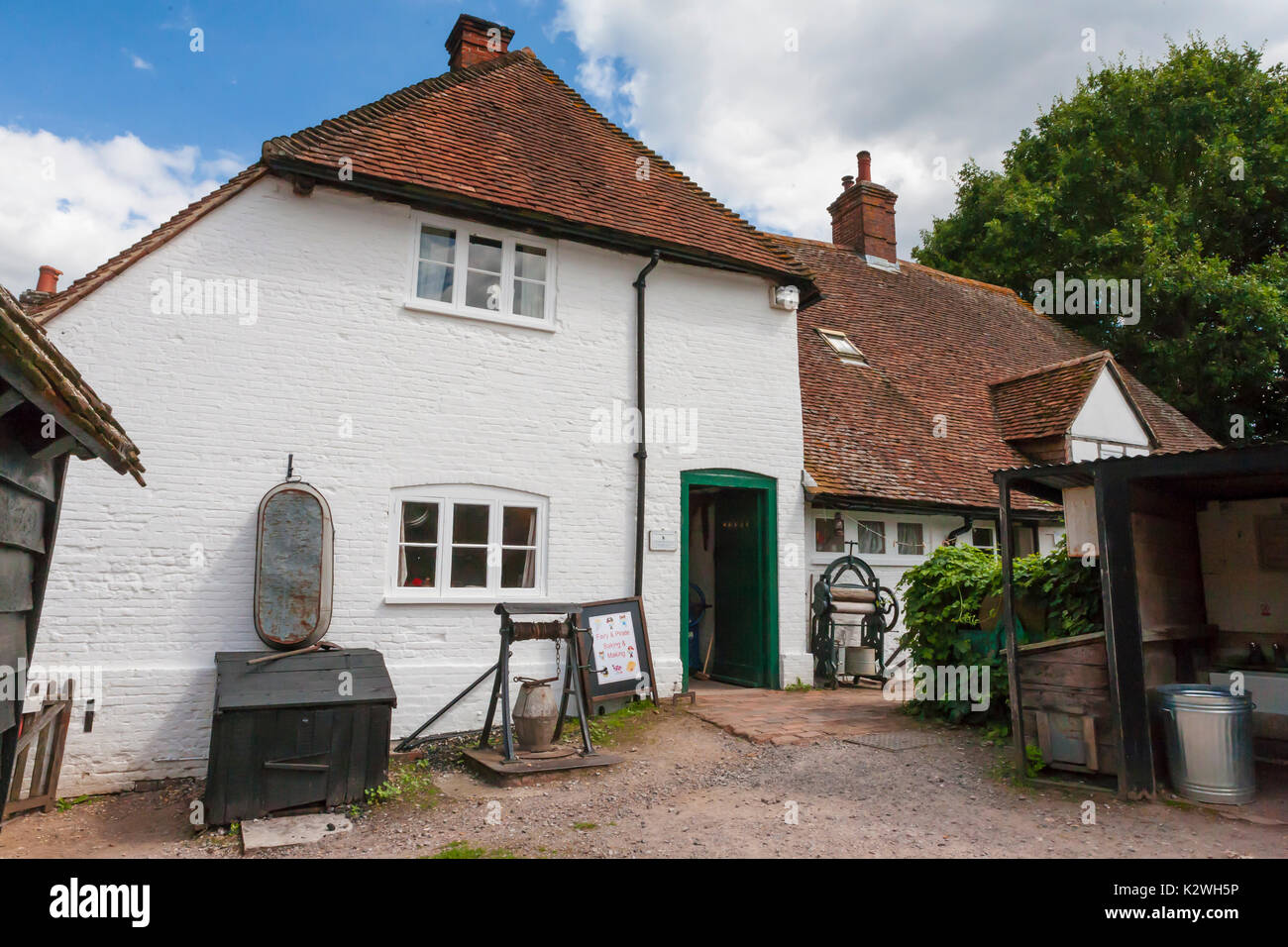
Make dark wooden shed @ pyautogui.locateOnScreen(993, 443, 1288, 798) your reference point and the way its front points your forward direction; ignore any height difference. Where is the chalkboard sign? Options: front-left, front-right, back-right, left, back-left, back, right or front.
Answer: front-right

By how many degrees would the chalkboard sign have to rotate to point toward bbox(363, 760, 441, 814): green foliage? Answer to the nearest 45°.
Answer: approximately 45° to its right

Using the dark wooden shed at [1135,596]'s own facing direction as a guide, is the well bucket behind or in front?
in front

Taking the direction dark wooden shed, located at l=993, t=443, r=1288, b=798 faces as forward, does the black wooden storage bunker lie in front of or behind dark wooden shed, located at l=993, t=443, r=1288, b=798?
in front

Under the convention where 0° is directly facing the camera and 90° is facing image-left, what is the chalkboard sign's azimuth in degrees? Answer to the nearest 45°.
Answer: approximately 0°

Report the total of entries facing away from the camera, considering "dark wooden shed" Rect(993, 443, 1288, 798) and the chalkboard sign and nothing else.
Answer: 0

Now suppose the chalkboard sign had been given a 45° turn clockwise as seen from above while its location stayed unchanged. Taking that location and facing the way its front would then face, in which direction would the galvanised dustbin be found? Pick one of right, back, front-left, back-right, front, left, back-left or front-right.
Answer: left

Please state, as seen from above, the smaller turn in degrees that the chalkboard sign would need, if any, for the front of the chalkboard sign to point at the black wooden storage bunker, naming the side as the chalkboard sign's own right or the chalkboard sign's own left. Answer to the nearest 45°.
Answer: approximately 45° to the chalkboard sign's own right

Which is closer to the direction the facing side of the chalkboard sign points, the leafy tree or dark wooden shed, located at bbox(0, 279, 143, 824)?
the dark wooden shed

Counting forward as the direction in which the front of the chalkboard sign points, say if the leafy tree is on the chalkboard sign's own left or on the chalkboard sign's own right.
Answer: on the chalkboard sign's own left

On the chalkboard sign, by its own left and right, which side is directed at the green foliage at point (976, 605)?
left

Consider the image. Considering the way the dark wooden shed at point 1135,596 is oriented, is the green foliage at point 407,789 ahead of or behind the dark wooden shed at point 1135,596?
ahead
